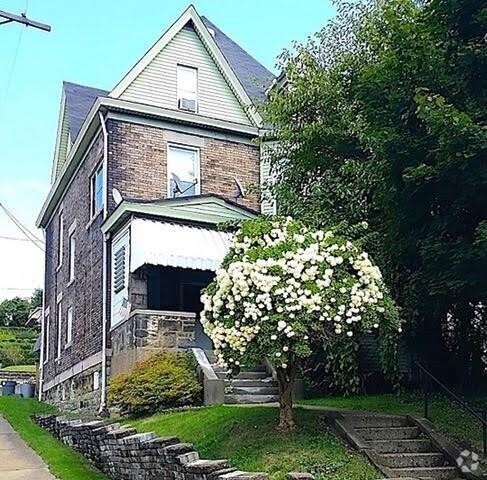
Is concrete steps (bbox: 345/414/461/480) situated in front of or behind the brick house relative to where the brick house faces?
in front

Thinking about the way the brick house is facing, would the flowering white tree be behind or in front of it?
in front

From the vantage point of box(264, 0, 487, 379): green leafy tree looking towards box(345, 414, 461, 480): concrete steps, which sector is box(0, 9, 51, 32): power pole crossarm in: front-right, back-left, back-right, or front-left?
front-right

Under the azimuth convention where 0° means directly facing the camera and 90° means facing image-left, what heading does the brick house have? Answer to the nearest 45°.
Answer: approximately 315°

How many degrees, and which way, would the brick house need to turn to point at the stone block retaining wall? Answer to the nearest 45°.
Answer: approximately 45° to its right

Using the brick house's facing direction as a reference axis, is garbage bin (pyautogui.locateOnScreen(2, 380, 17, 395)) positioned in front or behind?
behind
